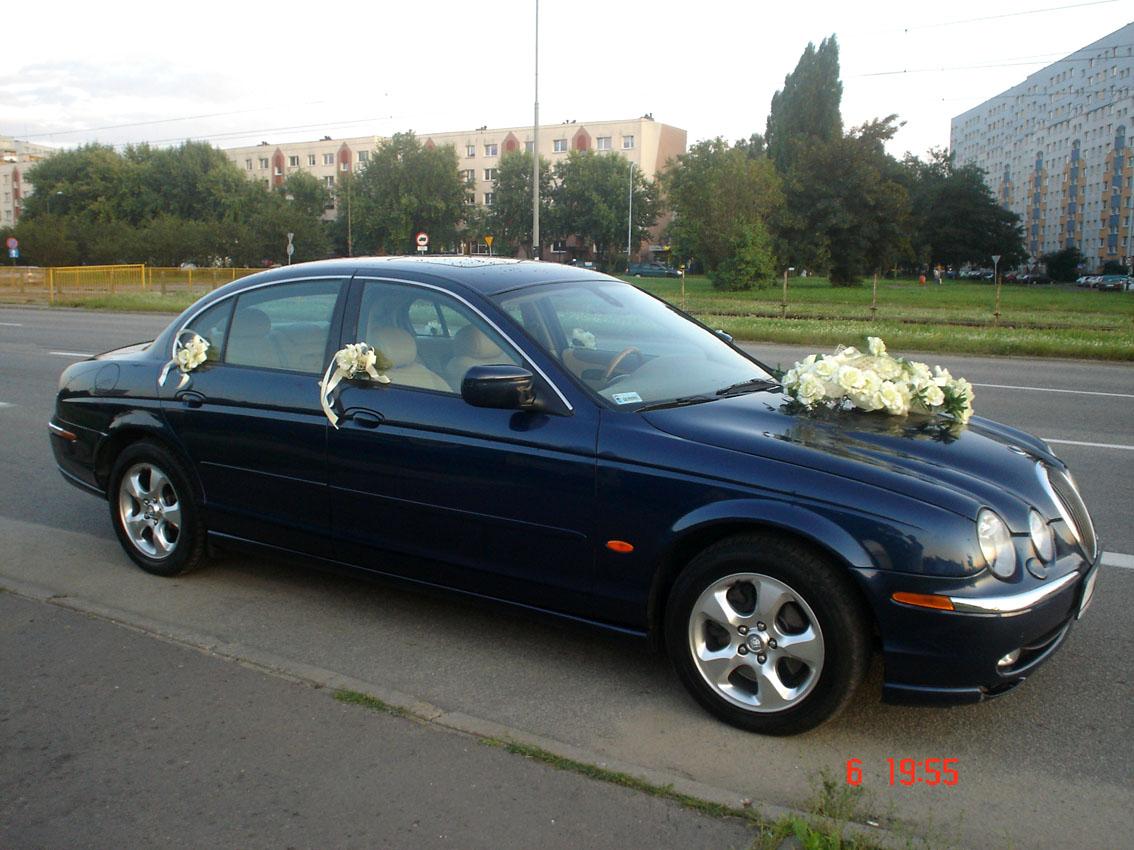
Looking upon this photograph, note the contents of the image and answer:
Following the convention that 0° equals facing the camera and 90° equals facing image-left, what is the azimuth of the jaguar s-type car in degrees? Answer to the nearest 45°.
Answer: approximately 315°

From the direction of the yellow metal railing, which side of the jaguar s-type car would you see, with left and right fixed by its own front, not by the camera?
back
